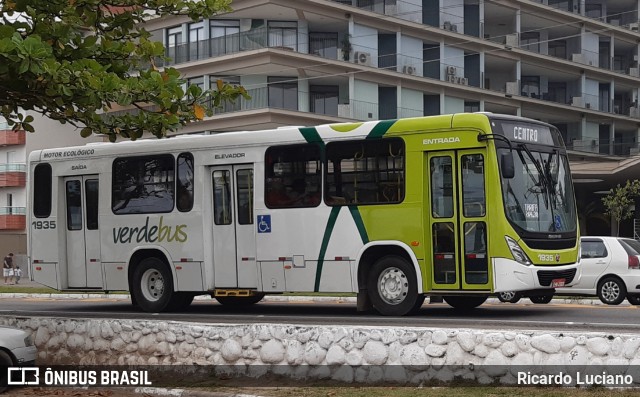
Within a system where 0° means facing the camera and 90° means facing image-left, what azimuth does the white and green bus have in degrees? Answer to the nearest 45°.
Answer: approximately 315°

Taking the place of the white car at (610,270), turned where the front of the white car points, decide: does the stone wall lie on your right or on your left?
on your left

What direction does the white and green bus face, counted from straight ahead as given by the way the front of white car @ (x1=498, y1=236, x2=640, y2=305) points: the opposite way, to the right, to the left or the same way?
the opposite way

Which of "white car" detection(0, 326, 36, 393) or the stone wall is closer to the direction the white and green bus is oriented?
the stone wall

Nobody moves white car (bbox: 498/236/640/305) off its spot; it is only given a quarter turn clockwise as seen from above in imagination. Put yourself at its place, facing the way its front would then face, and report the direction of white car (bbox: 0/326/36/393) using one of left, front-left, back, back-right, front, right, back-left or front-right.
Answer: back

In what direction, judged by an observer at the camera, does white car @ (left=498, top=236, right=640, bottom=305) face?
facing away from the viewer and to the left of the viewer
